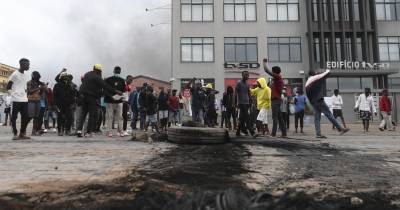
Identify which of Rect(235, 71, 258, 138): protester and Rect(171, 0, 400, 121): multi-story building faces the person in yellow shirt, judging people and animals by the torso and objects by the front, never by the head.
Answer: the multi-story building

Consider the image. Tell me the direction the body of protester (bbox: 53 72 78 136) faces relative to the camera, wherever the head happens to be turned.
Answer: toward the camera

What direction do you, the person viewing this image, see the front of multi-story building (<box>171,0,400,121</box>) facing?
facing the viewer

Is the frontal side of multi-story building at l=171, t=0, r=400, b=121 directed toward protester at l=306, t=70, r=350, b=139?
yes
